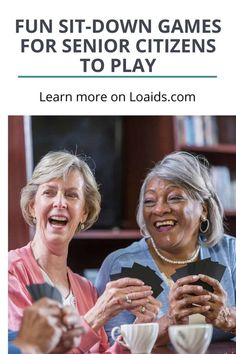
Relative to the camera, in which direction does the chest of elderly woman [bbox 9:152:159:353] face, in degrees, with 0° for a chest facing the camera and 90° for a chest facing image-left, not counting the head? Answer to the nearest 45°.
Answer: approximately 315°

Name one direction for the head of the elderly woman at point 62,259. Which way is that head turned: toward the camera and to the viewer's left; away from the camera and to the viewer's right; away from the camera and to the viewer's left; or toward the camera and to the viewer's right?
toward the camera and to the viewer's right

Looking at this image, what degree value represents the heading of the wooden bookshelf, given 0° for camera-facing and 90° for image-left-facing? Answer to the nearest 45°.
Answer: approximately 0°

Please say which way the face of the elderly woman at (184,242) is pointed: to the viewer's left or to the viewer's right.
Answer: to the viewer's left
